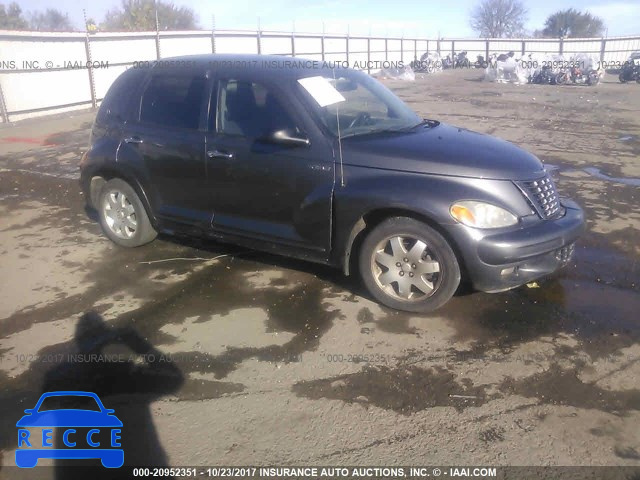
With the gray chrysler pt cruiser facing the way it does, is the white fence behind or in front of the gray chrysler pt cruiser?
behind

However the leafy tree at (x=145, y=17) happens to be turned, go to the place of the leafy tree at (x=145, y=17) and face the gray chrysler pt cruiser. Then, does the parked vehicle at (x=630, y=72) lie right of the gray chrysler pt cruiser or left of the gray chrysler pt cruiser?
left

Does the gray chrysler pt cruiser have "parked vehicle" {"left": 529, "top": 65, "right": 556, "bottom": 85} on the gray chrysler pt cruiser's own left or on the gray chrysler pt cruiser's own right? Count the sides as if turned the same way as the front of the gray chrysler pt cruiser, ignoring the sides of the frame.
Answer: on the gray chrysler pt cruiser's own left

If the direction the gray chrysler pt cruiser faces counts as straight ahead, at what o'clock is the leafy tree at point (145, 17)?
The leafy tree is roughly at 7 o'clock from the gray chrysler pt cruiser.

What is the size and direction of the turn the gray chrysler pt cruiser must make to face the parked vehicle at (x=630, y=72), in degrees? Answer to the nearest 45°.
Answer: approximately 90° to its left

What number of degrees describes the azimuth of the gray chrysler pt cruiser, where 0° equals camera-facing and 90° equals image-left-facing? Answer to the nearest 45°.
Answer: approximately 315°
